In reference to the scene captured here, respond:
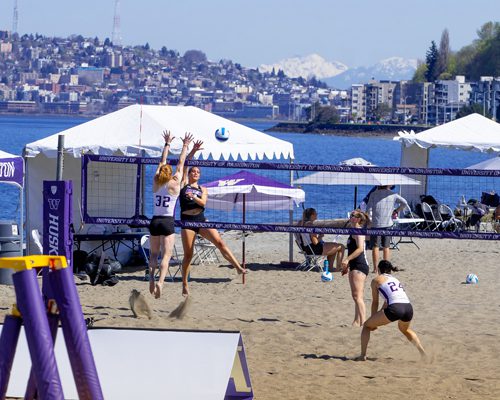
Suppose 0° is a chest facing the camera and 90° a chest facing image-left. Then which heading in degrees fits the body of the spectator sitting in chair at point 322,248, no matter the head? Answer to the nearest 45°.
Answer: approximately 270°

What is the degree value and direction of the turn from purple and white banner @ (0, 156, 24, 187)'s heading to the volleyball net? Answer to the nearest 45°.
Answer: approximately 90° to its left

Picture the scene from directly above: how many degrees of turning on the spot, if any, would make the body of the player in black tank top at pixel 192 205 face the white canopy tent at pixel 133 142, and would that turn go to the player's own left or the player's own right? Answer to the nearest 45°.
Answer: approximately 180°

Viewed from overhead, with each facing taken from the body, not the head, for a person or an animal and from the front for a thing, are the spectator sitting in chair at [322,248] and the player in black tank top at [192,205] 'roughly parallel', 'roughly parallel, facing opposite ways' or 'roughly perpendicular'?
roughly perpendicular

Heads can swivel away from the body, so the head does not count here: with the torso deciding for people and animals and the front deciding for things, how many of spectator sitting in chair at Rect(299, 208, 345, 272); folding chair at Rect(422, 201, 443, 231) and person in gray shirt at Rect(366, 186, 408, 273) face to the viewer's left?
0

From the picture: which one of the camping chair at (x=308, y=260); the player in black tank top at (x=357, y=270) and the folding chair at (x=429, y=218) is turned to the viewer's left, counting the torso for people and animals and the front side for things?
the player in black tank top

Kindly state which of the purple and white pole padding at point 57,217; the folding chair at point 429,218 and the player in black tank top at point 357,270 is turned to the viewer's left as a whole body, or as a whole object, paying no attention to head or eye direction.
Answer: the player in black tank top

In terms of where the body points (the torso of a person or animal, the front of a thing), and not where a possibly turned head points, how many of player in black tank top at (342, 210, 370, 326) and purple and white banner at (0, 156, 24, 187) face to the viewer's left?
1

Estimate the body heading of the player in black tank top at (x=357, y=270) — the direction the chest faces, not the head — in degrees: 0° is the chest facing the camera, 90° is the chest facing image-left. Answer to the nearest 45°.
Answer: approximately 90°

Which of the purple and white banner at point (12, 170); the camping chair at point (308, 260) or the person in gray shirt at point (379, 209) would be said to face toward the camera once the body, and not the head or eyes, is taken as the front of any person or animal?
the purple and white banner

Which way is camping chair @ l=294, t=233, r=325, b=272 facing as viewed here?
to the viewer's right

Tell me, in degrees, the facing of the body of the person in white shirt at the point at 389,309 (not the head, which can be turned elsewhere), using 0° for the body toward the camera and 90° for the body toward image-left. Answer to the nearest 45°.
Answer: approximately 135°

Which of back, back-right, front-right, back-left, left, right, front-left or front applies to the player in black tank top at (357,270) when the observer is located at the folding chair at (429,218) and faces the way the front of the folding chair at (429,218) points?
right

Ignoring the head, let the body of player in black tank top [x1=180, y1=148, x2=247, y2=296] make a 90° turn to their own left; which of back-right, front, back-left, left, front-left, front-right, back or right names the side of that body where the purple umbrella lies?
left

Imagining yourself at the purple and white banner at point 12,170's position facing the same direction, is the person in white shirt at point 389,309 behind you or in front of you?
in front
